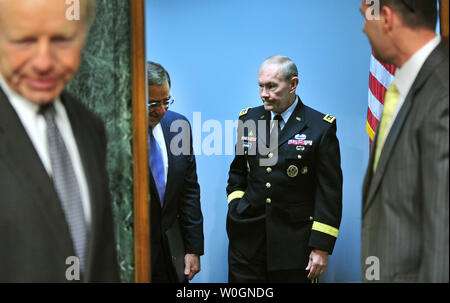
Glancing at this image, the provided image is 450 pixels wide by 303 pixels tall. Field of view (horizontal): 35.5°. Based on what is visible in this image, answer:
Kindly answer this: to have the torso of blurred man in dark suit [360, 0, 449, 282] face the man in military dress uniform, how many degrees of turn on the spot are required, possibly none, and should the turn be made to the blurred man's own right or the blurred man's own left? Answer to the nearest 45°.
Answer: approximately 45° to the blurred man's own right

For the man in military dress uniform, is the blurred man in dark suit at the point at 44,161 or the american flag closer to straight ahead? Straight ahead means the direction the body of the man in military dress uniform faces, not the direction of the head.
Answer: the blurred man in dark suit

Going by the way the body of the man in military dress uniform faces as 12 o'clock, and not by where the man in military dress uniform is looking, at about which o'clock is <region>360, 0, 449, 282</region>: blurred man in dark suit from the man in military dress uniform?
The blurred man in dark suit is roughly at 10 o'clock from the man in military dress uniform.

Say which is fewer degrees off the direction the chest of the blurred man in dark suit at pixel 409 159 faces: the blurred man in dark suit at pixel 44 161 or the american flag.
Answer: the blurred man in dark suit

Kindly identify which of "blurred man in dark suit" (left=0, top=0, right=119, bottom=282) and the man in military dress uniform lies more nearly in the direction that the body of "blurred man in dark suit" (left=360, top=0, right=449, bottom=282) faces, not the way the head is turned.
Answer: the blurred man in dark suit

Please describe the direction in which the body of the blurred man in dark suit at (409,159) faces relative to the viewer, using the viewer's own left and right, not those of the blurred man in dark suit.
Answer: facing to the left of the viewer

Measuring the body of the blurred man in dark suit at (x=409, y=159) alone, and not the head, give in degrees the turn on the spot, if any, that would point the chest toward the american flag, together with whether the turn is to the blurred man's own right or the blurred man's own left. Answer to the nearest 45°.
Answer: approximately 90° to the blurred man's own right

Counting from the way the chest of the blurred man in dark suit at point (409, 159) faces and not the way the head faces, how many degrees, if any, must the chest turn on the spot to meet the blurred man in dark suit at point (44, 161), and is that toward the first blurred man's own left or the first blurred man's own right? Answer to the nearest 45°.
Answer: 0° — they already face them

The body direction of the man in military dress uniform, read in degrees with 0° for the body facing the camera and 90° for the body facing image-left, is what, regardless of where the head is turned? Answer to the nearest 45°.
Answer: approximately 45°
